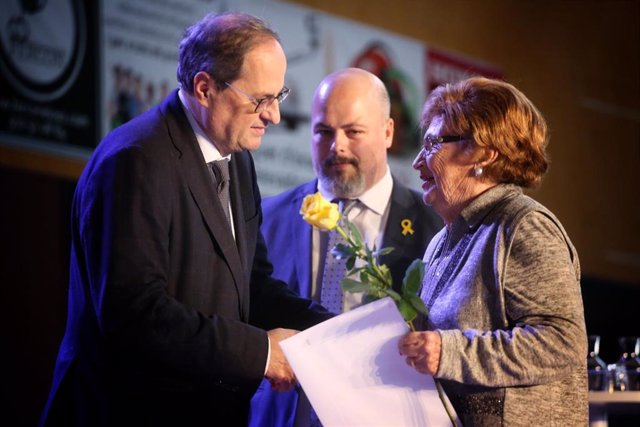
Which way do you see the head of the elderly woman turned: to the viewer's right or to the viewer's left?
to the viewer's left

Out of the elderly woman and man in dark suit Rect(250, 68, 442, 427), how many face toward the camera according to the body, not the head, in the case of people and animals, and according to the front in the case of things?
1

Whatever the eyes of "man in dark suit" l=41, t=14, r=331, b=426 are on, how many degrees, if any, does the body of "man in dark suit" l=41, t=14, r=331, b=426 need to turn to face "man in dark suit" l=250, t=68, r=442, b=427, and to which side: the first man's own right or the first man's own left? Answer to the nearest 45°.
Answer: approximately 90° to the first man's own left

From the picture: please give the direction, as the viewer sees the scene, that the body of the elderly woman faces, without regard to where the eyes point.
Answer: to the viewer's left

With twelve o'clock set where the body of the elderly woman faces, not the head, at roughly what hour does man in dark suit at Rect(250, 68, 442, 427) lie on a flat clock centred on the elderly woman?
The man in dark suit is roughly at 2 o'clock from the elderly woman.

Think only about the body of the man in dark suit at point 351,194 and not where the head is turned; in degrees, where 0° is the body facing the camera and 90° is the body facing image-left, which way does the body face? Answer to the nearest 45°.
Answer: approximately 0°

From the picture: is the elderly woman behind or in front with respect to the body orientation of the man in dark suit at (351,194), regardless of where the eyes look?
in front

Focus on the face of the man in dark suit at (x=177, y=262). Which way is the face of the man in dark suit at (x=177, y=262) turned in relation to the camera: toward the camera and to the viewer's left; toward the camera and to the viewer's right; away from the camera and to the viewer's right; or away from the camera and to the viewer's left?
toward the camera and to the viewer's right
